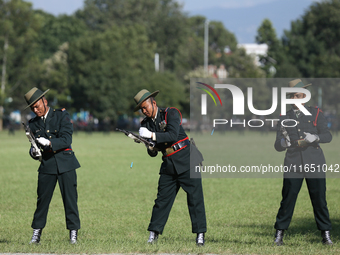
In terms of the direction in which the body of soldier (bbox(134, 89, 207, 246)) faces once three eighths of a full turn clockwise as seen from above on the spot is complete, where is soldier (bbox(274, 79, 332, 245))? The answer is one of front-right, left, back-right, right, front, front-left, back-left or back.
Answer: right

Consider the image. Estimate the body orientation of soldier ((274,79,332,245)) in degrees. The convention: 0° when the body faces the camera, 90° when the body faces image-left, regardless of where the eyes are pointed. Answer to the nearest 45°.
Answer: approximately 0°

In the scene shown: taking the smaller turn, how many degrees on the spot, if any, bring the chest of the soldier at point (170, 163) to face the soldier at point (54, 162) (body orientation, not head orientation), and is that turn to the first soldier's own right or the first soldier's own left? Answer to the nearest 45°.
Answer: approximately 45° to the first soldier's own right

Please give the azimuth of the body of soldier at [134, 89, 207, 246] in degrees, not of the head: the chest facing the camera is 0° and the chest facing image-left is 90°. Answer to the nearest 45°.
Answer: approximately 45°

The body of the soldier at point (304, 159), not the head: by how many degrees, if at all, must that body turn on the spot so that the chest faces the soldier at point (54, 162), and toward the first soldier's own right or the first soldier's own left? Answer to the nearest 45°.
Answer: approximately 90° to the first soldier's own right
